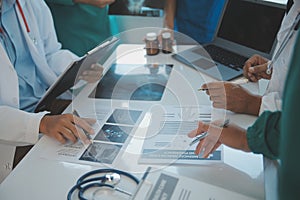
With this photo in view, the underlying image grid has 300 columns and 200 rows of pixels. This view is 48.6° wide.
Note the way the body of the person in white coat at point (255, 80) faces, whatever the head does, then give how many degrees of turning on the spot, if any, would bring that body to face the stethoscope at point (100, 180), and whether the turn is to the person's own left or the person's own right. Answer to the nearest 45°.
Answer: approximately 45° to the person's own left

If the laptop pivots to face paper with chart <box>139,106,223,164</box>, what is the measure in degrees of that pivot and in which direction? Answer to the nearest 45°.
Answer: approximately 45° to its left

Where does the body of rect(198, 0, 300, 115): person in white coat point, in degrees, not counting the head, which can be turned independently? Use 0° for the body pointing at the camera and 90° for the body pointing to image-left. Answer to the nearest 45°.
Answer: approximately 90°

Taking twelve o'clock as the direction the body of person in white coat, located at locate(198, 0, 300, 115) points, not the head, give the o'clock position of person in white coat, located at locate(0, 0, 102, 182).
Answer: person in white coat, located at locate(0, 0, 102, 182) is roughly at 12 o'clock from person in white coat, located at locate(198, 0, 300, 115).

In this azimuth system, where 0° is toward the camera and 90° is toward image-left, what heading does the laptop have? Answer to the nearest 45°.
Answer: approximately 45°

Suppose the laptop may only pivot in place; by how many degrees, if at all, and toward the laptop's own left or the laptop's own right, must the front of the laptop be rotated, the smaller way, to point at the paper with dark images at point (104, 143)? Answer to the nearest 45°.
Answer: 0° — it already faces it

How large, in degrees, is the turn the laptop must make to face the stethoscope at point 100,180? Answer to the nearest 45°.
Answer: approximately 45° to its left
